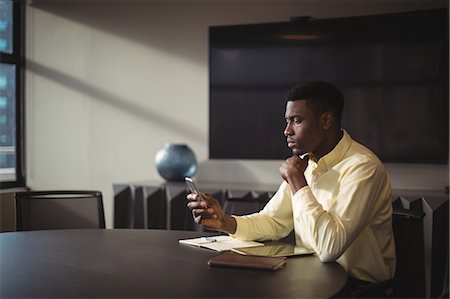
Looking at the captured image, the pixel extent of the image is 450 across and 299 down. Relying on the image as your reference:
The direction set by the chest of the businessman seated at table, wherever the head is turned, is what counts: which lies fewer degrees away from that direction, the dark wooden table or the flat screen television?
the dark wooden table

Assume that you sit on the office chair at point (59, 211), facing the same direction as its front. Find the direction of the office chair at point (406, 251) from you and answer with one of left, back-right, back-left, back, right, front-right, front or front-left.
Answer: front-left

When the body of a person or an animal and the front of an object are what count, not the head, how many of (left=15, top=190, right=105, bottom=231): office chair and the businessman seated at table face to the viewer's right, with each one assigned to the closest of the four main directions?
0

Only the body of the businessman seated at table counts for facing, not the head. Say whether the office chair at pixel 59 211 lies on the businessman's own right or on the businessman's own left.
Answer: on the businessman's own right

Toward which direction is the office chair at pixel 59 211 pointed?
toward the camera

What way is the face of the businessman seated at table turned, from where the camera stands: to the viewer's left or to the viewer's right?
to the viewer's left

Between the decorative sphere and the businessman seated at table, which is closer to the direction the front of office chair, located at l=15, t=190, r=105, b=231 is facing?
the businessman seated at table

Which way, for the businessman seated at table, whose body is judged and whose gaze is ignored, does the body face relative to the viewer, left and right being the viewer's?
facing the viewer and to the left of the viewer

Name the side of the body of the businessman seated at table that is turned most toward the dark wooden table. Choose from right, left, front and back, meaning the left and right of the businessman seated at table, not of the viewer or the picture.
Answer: front

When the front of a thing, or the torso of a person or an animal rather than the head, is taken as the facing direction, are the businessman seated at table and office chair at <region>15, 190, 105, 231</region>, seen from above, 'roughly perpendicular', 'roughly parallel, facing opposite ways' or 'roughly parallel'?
roughly perpendicular

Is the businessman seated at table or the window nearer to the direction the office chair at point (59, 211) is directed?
the businessman seated at table

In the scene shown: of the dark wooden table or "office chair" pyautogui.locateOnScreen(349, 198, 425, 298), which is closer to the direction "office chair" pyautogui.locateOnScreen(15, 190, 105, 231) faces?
the dark wooden table

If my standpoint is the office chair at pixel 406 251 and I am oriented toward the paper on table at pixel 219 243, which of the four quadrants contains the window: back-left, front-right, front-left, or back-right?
front-right

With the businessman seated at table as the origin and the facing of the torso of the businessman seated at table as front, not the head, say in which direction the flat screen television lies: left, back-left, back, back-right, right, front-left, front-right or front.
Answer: back-right

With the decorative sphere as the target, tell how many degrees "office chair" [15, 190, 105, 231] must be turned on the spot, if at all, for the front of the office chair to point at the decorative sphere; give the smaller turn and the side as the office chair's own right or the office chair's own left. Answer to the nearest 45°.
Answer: approximately 135° to the office chair's own left

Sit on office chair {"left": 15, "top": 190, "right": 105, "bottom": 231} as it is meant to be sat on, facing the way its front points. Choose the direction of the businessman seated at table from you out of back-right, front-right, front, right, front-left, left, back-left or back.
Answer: front-left
